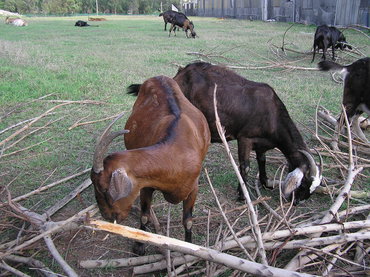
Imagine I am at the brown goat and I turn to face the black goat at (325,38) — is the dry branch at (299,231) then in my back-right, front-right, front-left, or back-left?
front-right

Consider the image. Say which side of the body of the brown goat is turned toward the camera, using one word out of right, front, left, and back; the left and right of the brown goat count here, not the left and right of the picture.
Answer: front

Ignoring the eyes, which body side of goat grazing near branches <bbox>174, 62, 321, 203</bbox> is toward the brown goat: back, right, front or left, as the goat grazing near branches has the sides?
right

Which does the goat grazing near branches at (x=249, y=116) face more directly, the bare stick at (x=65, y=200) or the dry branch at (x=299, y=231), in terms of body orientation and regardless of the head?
the dry branch

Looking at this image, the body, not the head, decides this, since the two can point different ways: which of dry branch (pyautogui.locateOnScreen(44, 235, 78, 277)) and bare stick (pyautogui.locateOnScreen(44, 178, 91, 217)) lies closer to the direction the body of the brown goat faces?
the dry branch

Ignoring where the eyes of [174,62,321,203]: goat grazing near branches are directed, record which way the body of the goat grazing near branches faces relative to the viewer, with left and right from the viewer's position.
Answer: facing the viewer and to the right of the viewer

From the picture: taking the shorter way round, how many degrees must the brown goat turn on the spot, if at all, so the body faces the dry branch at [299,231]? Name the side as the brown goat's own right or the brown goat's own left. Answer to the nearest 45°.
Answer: approximately 90° to the brown goat's own left

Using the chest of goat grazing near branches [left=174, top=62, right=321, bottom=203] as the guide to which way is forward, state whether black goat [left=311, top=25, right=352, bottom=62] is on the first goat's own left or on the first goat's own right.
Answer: on the first goat's own left

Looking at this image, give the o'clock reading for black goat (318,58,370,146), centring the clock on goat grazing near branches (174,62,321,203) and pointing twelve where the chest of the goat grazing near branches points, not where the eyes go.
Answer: The black goat is roughly at 9 o'clock from the goat grazing near branches.

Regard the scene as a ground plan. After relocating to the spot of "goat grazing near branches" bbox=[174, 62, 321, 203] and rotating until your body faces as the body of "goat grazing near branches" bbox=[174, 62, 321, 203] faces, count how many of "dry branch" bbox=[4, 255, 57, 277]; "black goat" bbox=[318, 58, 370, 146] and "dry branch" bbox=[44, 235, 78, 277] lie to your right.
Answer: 2
